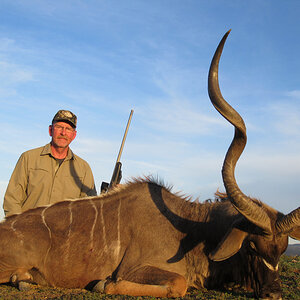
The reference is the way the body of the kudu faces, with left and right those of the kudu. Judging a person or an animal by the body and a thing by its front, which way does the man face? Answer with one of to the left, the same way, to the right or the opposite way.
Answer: to the right

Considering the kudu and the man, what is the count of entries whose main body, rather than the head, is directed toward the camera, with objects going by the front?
1

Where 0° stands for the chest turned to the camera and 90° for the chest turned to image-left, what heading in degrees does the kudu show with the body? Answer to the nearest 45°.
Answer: approximately 270°

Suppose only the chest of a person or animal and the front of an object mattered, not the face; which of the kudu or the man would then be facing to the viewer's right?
the kudu

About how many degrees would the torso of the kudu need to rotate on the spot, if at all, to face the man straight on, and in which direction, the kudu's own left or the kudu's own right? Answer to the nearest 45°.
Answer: approximately 135° to the kudu's own left

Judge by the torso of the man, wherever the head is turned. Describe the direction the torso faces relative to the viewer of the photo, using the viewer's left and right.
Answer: facing the viewer
